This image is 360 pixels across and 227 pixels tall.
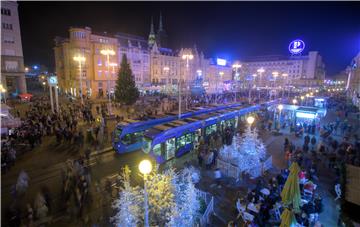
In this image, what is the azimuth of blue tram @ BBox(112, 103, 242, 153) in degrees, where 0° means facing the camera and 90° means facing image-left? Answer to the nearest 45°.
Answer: approximately 45°

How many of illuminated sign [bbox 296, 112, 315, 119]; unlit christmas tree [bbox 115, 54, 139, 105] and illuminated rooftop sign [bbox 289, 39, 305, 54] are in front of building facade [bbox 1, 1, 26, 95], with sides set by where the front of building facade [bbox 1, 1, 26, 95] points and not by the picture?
3

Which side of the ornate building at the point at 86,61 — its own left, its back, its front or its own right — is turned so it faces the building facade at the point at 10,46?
right

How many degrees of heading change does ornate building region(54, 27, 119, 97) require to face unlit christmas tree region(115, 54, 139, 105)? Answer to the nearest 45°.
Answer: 0° — it already faces it

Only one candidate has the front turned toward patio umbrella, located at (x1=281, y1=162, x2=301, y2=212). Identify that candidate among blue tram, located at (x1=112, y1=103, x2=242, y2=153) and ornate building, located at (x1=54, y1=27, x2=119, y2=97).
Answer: the ornate building

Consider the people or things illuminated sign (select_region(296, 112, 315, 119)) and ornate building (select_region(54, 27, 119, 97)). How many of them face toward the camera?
2

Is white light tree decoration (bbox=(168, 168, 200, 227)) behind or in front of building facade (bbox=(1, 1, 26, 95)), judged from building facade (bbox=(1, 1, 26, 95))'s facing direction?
in front

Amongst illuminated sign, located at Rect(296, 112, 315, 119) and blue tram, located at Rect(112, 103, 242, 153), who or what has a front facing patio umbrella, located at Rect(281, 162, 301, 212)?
the illuminated sign

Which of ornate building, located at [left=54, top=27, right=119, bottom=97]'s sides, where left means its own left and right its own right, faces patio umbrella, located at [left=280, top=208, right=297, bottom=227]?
front

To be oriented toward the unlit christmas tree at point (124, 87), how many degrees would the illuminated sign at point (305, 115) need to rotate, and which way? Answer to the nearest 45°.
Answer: approximately 90° to its right

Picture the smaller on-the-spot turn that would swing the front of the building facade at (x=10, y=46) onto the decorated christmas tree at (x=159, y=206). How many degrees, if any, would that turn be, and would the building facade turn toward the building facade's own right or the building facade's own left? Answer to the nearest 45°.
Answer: approximately 45° to the building facade's own right

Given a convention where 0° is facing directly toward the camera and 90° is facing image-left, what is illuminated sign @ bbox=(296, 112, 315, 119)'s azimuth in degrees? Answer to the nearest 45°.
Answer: approximately 0°

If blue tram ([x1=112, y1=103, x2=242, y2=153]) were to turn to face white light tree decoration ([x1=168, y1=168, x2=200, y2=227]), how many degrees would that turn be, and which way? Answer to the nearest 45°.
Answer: approximately 90° to its left

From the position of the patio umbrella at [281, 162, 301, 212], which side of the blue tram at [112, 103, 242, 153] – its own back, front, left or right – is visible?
left
